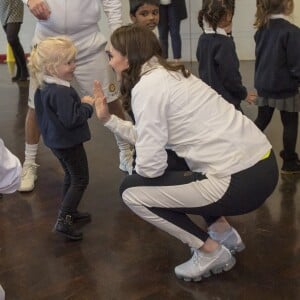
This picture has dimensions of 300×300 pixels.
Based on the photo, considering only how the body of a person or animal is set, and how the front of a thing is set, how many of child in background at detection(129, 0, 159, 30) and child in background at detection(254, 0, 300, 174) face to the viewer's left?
0

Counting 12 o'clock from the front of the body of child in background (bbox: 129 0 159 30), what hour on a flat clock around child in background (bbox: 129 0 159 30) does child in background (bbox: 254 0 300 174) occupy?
child in background (bbox: 254 0 300 174) is roughly at 11 o'clock from child in background (bbox: 129 0 159 30).

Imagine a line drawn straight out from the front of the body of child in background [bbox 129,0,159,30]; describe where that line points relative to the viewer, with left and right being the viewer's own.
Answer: facing the viewer and to the right of the viewer

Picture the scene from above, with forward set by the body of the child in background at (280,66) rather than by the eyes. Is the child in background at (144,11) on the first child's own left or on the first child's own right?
on the first child's own left

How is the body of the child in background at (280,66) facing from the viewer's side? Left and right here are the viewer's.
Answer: facing away from the viewer and to the right of the viewer
